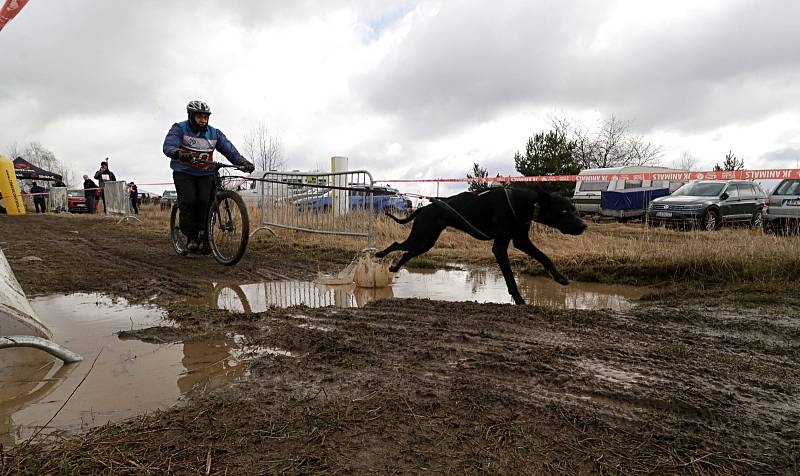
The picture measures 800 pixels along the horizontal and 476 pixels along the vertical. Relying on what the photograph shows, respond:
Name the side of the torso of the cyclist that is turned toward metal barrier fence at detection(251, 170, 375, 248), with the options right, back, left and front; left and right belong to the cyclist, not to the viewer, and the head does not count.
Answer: left

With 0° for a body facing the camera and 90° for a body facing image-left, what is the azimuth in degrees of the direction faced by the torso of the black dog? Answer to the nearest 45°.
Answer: approximately 270°

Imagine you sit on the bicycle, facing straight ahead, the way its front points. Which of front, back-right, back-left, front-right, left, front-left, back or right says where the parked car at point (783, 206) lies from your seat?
front-left

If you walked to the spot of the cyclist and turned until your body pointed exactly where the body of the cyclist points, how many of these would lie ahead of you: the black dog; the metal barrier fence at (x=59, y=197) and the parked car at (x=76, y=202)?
1

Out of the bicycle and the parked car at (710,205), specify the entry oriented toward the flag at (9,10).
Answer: the parked car

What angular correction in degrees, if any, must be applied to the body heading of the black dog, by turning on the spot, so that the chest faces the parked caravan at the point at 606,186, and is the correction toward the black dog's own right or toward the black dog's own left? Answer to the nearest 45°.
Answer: approximately 90° to the black dog's own left

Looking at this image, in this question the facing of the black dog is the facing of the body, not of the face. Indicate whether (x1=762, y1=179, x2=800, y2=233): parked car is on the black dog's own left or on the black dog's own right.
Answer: on the black dog's own left

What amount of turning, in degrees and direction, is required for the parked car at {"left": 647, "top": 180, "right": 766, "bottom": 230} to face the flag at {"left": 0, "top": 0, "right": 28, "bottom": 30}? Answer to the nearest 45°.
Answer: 0° — it already faces it

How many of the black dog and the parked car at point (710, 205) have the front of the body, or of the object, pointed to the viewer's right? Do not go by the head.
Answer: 1

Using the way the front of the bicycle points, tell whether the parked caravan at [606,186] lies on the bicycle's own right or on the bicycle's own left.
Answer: on the bicycle's own left

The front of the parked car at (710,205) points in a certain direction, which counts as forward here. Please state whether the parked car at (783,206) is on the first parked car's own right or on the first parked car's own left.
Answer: on the first parked car's own left

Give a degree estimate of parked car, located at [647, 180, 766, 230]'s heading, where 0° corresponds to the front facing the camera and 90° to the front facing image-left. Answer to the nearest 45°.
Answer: approximately 45°
